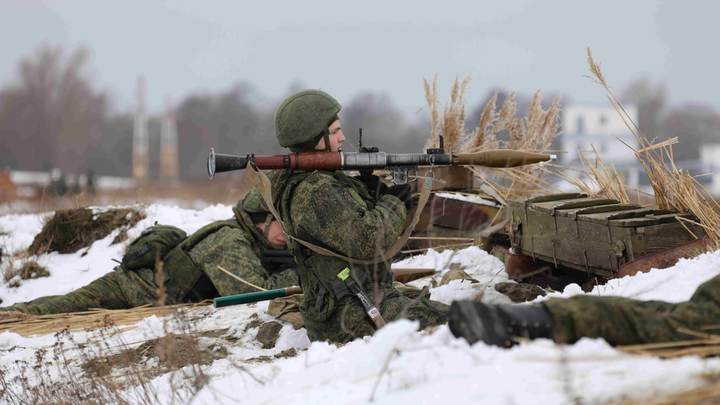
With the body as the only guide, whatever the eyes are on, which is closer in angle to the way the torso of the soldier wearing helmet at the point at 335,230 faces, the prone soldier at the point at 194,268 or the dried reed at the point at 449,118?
the dried reed

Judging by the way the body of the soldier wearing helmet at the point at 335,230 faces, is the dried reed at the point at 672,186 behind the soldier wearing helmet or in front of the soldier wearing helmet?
in front

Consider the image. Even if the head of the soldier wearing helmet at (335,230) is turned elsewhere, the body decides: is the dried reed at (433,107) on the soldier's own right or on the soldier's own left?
on the soldier's own left

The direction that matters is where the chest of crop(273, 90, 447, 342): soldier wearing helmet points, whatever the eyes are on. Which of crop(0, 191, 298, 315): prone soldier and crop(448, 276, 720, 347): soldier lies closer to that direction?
the soldier

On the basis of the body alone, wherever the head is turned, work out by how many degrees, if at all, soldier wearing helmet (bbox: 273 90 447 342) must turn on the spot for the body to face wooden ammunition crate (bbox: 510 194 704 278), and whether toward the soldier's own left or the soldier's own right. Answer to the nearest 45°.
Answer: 0° — they already face it

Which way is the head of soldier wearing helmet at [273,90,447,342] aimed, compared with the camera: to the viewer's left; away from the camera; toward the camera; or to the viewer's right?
to the viewer's right

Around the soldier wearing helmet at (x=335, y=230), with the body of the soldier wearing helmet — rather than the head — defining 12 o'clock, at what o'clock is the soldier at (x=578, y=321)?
The soldier is roughly at 2 o'clock from the soldier wearing helmet.

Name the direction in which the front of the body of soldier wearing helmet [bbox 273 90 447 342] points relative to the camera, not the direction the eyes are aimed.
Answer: to the viewer's right
